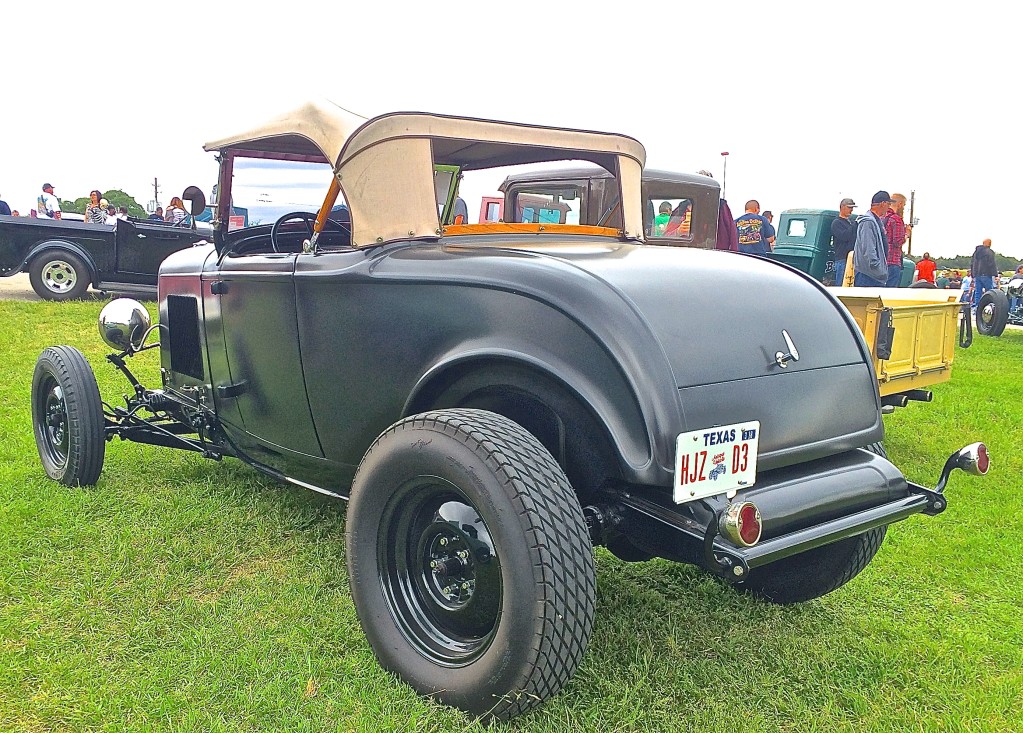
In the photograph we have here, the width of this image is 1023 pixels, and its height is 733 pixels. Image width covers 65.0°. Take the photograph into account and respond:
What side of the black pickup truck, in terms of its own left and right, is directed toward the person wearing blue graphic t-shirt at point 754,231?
front

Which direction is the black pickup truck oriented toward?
to the viewer's right

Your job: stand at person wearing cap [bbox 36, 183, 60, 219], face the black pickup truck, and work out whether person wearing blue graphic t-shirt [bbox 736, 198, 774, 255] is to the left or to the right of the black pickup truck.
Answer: left

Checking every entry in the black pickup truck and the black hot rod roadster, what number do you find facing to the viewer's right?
1

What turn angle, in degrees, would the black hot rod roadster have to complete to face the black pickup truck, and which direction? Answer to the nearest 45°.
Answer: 0° — it already faces it

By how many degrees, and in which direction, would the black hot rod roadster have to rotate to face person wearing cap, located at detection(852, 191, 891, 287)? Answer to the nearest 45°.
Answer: approximately 90° to its right

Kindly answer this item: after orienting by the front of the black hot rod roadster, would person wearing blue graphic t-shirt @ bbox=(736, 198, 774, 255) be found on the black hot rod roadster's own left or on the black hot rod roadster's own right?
on the black hot rod roadster's own right

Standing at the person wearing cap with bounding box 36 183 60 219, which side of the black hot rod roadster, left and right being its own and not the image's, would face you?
front

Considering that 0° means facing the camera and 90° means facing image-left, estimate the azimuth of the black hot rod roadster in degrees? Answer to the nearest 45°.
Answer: approximately 135°

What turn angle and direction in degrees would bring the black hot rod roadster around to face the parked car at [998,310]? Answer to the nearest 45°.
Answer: approximately 90° to its right

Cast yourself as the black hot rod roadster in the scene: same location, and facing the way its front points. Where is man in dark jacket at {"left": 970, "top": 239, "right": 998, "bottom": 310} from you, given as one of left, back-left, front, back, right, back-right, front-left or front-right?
right
